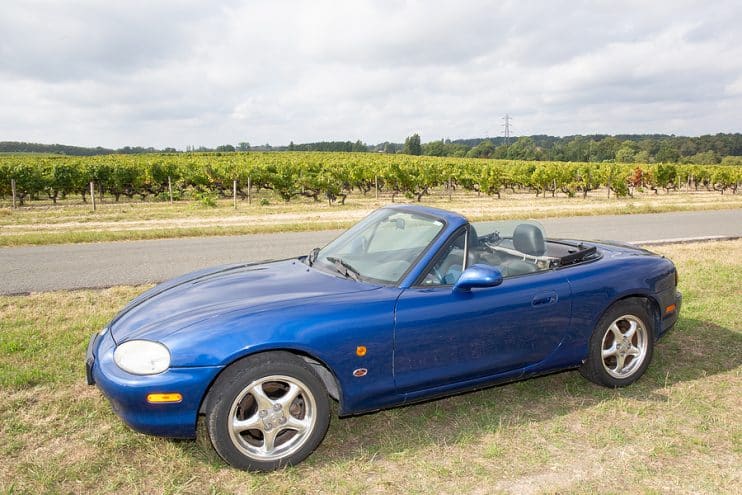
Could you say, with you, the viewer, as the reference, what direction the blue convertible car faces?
facing the viewer and to the left of the viewer
